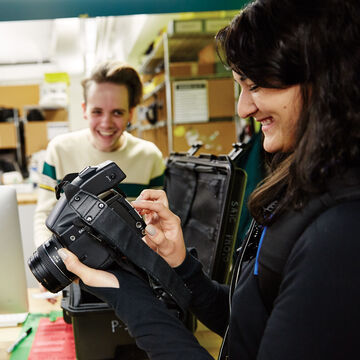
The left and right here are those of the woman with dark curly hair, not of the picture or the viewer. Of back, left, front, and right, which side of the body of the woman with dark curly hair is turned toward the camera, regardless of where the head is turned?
left

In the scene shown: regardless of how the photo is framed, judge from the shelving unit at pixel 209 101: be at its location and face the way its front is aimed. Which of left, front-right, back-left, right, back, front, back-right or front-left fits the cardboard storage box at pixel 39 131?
back-right

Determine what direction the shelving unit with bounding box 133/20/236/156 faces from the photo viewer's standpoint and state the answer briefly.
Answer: facing the viewer

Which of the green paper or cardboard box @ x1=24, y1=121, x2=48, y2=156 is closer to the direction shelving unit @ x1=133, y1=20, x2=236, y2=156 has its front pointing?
the green paper

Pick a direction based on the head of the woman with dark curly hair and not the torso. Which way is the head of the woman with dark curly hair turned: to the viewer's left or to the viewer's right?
to the viewer's left

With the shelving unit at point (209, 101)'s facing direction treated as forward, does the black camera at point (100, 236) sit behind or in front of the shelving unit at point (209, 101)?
in front

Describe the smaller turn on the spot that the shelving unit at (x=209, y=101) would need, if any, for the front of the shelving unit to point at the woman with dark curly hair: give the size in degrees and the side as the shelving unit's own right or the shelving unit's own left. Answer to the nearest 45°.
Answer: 0° — it already faces them

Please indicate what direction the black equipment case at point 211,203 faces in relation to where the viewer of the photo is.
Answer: facing the viewer and to the left of the viewer

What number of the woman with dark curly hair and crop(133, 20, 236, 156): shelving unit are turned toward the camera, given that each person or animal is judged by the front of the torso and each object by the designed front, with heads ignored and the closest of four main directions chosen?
1

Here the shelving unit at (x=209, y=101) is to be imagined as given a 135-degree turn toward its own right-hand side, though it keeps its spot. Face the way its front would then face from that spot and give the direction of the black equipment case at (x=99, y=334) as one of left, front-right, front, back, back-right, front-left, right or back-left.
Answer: back-left

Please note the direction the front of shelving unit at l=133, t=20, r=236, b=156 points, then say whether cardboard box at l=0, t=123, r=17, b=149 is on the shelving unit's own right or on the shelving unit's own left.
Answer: on the shelving unit's own right

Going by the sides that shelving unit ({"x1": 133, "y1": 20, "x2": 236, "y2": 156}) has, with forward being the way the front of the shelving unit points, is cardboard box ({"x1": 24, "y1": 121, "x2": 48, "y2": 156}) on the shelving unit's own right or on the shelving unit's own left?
on the shelving unit's own right

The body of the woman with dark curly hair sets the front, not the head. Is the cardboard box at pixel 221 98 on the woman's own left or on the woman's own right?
on the woman's own right

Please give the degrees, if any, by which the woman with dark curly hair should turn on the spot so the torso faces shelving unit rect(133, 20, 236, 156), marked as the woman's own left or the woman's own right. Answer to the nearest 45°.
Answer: approximately 90° to the woman's own right

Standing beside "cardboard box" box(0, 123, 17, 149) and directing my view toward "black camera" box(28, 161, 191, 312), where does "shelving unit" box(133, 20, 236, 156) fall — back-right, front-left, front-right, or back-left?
front-left

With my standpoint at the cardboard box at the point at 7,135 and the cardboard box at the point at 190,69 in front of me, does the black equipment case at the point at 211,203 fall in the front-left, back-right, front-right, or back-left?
front-right

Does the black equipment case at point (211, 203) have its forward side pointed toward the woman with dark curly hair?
no
